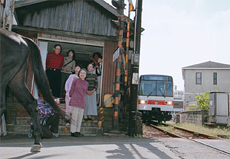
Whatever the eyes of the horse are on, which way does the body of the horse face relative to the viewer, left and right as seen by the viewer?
facing to the left of the viewer

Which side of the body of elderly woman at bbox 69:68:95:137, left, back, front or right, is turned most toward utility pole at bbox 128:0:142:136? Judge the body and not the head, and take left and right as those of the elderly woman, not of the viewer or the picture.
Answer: left

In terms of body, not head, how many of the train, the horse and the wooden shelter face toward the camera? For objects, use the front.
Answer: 2

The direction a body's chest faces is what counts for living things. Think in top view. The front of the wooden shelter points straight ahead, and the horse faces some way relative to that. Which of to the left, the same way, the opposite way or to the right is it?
to the right

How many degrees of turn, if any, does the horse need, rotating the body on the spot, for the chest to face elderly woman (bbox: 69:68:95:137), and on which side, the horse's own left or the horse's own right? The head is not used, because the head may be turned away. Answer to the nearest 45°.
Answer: approximately 135° to the horse's own right

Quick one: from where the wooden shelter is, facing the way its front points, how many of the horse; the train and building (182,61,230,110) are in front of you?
1

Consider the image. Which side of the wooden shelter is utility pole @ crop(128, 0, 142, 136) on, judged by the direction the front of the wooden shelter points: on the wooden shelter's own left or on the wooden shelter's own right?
on the wooden shelter's own left

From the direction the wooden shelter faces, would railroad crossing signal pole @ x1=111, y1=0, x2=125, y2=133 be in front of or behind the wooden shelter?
in front

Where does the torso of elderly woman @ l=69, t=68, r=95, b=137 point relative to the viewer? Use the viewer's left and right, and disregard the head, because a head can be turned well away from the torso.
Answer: facing the viewer and to the right of the viewer
